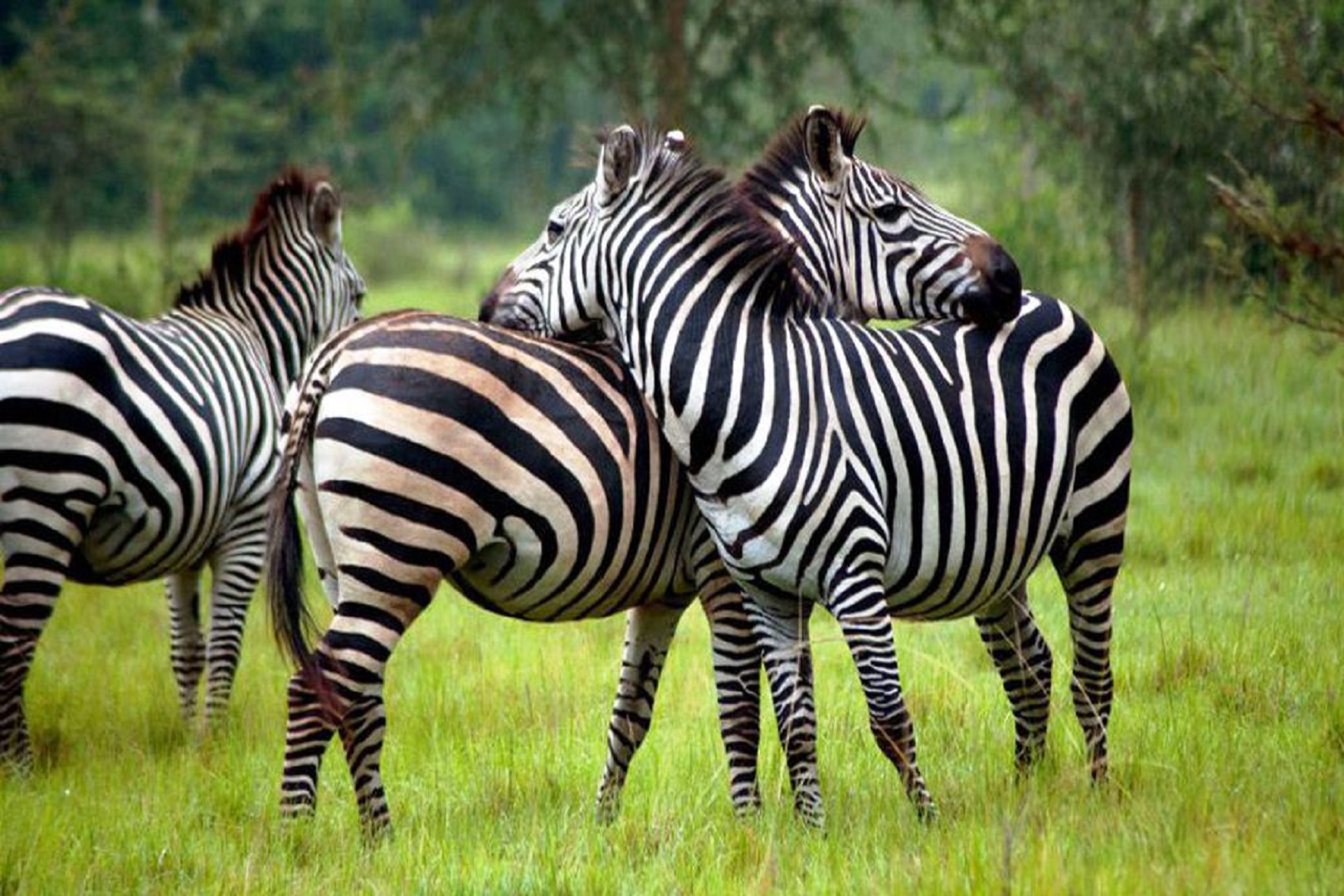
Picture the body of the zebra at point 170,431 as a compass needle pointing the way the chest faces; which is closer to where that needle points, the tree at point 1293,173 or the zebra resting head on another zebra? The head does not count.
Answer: the tree

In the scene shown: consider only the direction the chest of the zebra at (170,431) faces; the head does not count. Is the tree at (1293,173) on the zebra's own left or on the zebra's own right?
on the zebra's own right

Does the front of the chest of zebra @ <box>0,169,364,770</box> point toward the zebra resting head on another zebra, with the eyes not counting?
no

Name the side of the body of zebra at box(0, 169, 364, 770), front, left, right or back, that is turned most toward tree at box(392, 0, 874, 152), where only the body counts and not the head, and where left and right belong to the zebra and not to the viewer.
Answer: front

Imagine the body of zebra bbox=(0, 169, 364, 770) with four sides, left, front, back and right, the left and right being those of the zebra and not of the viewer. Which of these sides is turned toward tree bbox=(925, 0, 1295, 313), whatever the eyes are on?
front

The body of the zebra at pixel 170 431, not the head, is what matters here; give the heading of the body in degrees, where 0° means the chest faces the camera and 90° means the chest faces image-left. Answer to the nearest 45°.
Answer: approximately 225°

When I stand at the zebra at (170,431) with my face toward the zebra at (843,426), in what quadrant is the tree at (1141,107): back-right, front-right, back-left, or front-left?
front-left

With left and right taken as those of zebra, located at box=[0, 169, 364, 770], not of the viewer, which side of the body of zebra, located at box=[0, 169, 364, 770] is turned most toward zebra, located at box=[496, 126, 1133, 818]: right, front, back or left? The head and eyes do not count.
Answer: right

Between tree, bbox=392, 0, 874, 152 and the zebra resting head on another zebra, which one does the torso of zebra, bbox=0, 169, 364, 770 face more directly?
the tree

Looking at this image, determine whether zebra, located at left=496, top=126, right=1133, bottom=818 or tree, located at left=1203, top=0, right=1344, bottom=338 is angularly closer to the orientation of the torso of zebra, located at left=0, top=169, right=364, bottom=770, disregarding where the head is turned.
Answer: the tree

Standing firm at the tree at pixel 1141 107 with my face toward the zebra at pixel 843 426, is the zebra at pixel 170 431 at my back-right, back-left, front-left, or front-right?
front-right

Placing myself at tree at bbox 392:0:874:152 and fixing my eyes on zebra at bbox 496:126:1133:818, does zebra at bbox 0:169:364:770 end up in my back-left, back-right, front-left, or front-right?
front-right

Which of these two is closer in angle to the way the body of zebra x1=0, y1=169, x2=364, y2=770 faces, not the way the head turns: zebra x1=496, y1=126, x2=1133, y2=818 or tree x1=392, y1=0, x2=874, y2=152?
the tree

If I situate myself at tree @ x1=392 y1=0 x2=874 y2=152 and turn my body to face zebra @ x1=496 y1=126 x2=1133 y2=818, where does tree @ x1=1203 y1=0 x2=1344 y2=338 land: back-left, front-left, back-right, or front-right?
front-left
